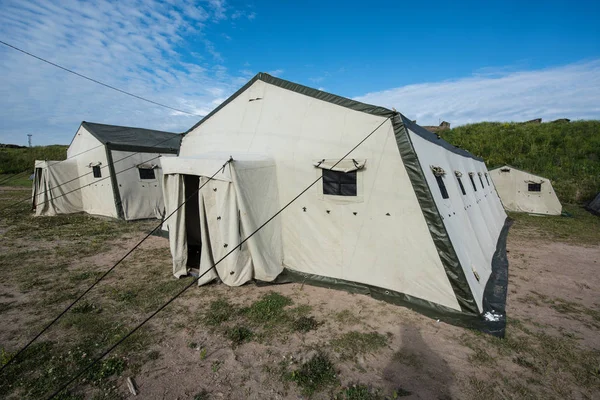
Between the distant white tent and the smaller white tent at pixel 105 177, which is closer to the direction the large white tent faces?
the smaller white tent

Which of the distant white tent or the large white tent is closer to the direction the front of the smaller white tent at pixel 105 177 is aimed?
the large white tent

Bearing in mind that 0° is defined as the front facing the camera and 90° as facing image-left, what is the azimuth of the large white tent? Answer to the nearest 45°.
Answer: approximately 45°

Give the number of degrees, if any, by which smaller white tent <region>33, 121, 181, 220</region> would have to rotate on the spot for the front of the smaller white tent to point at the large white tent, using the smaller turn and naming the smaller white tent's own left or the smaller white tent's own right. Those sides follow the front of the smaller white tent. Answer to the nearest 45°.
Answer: approximately 45° to the smaller white tent's own left

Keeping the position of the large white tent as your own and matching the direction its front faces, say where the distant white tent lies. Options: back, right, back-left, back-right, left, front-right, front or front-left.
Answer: back

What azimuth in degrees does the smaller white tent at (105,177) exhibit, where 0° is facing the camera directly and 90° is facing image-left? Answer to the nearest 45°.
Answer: approximately 45°

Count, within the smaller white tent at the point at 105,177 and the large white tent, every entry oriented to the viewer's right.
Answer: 0
